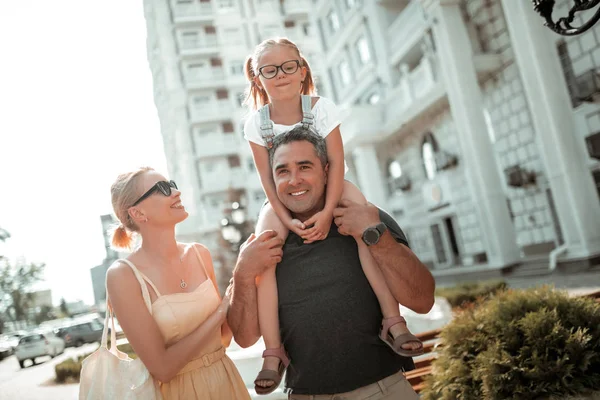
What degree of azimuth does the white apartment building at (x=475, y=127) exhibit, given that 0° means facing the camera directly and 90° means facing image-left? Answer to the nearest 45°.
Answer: approximately 45°

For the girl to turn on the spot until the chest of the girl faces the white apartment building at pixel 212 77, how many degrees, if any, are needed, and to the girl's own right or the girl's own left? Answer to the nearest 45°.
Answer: approximately 180°

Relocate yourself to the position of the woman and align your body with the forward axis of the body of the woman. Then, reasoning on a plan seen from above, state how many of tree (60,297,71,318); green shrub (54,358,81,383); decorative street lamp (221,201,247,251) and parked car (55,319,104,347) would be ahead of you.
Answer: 0

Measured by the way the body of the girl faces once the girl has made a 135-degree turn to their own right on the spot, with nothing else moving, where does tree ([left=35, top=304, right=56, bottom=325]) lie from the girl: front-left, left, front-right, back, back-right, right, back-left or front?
front

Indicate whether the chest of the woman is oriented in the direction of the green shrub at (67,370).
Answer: no

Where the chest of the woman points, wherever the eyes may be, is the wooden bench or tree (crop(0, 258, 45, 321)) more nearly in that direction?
the wooden bench

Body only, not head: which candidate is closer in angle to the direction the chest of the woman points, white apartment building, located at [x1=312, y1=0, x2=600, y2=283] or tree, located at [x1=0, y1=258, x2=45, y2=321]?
the white apartment building

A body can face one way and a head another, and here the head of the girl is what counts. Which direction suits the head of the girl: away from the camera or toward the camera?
toward the camera

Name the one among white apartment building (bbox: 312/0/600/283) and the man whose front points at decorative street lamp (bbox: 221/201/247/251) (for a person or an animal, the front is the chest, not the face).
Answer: the white apartment building

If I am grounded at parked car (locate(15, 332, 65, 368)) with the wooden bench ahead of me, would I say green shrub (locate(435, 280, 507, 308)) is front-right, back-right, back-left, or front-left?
front-left

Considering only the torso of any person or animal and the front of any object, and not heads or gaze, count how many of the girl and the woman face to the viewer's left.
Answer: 0

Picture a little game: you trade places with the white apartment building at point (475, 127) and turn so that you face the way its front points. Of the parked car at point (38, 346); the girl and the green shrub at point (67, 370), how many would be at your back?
0

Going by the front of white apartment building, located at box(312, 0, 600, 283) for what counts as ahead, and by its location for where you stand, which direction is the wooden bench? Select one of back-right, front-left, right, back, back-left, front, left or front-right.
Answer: front-left

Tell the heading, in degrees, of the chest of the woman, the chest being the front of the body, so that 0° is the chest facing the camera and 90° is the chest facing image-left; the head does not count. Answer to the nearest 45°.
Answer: approximately 315°

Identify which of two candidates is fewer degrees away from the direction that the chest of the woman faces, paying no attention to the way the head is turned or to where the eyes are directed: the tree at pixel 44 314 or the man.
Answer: the man

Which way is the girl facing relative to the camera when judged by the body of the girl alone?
toward the camera

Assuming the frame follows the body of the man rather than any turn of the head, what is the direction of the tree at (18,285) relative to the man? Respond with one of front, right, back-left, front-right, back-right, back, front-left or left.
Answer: back-right

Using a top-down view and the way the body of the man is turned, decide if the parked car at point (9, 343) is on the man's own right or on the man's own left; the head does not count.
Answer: on the man's own right

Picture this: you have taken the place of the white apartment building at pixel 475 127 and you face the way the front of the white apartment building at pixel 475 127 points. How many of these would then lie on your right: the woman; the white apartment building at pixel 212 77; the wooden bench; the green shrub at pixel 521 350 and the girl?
1

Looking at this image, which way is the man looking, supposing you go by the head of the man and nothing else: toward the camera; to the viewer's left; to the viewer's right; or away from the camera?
toward the camera
